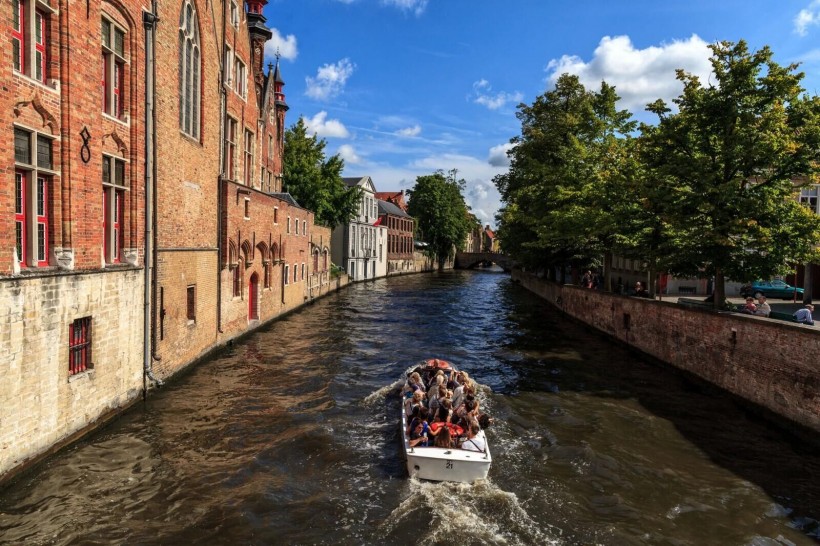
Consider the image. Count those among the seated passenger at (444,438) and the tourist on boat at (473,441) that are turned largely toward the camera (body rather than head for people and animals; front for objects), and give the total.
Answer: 0

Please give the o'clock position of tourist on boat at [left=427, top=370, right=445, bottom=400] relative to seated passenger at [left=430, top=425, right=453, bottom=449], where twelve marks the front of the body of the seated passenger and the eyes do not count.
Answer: The tourist on boat is roughly at 12 o'clock from the seated passenger.

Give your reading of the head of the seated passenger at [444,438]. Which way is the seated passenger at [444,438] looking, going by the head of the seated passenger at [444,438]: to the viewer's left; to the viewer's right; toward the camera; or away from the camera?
away from the camera

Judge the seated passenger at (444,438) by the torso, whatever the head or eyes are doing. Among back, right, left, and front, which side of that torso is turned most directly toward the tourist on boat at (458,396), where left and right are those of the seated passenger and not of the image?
front

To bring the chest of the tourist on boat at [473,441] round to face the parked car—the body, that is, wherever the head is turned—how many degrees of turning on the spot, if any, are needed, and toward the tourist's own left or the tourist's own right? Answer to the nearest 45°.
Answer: approximately 90° to the tourist's own right

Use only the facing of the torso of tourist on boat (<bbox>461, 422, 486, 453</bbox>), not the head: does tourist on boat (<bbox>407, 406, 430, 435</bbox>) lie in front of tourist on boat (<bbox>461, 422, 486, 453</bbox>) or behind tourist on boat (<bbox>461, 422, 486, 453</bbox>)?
in front

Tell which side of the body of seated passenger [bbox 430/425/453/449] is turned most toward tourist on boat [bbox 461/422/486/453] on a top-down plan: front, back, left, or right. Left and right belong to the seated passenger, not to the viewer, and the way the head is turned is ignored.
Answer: right

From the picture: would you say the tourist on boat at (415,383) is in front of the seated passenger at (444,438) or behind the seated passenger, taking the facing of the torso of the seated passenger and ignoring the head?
in front

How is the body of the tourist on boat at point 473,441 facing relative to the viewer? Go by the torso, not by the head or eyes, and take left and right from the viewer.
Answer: facing away from the viewer and to the left of the viewer

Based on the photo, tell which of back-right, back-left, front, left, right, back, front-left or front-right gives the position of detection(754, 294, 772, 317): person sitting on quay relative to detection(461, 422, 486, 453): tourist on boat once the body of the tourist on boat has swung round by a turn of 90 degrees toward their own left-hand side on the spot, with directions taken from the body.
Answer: back

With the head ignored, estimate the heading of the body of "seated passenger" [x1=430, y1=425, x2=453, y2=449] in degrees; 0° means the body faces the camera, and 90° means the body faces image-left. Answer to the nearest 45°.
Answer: approximately 180°

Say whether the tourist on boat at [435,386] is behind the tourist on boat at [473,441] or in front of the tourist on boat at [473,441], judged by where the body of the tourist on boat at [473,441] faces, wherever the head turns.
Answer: in front

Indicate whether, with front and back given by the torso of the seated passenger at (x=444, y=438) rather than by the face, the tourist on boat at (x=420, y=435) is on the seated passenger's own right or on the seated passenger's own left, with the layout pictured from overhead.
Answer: on the seated passenger's own left
